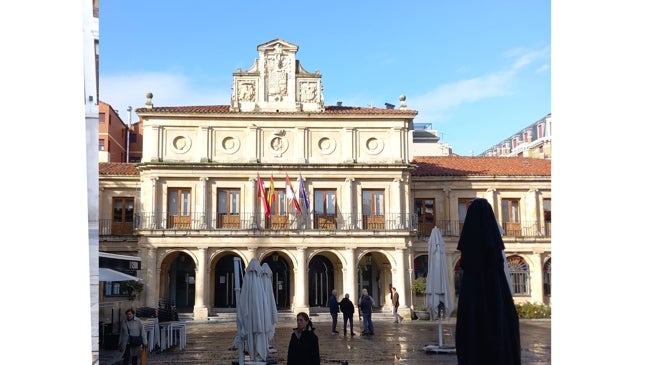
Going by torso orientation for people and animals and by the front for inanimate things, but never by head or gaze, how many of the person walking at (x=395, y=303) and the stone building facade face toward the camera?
1

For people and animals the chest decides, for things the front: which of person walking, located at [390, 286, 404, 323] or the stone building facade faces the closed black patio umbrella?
the stone building facade

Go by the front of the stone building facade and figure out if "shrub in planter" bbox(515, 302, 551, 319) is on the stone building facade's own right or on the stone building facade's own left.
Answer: on the stone building facade's own left

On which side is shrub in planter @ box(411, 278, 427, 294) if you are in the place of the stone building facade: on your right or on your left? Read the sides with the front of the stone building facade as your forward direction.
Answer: on your left

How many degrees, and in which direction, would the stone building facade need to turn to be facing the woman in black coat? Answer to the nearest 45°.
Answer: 0° — it already faces them

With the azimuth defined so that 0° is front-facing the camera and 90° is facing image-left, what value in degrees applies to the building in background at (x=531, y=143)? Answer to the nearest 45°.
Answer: approximately 45°

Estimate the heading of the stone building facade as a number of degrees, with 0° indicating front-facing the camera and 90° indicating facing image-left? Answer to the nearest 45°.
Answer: approximately 0°

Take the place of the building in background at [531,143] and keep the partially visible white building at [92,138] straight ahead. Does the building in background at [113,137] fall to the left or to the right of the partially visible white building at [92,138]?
right
